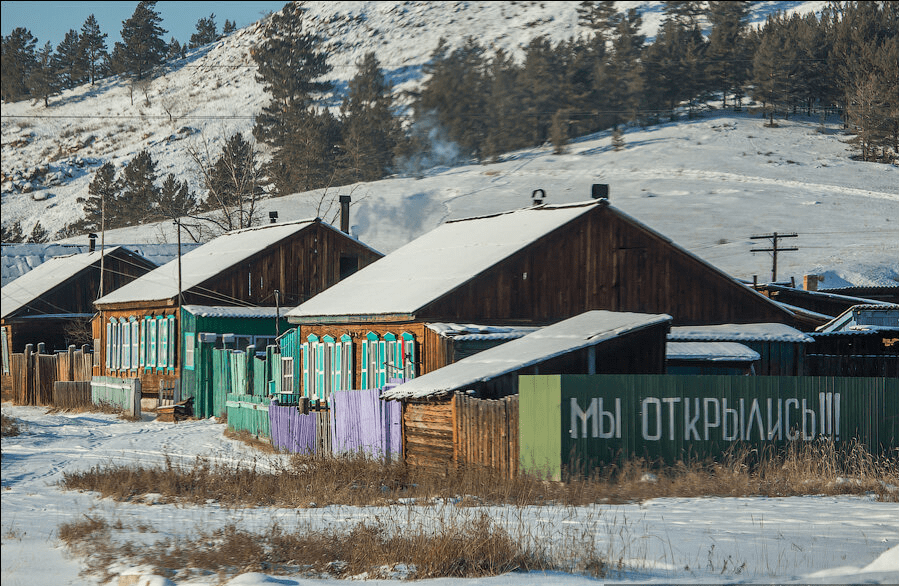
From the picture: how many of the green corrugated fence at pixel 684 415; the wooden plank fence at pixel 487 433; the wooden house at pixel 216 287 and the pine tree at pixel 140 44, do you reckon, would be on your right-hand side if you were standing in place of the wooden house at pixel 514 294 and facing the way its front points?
2

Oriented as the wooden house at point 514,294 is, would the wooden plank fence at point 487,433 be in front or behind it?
in front

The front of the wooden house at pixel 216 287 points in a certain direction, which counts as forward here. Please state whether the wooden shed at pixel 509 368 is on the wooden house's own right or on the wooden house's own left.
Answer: on the wooden house's own left

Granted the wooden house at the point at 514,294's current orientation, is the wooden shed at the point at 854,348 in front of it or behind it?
behind

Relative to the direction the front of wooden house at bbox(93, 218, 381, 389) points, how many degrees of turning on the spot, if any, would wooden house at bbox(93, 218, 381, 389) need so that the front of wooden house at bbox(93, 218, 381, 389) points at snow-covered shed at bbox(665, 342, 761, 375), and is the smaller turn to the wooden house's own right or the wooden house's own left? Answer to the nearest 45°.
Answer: approximately 90° to the wooden house's own left

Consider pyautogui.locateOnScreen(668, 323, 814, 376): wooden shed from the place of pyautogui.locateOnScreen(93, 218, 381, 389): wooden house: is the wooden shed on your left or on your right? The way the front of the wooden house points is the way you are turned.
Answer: on your left

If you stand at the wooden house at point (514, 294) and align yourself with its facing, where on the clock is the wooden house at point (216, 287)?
the wooden house at point (216, 287) is roughly at 3 o'clock from the wooden house at point (514, 294).

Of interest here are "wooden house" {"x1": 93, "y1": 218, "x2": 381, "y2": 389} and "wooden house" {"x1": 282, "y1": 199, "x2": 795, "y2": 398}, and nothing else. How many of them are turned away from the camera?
0

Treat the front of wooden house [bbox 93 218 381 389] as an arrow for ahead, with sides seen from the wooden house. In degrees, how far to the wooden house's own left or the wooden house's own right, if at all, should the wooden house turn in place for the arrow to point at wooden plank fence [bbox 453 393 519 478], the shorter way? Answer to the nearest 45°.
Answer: approximately 45° to the wooden house's own left

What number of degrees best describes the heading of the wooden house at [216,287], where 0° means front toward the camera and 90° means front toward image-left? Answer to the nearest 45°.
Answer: approximately 45°

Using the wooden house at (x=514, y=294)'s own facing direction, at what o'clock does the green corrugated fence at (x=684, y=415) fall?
The green corrugated fence is roughly at 10 o'clock from the wooden house.
